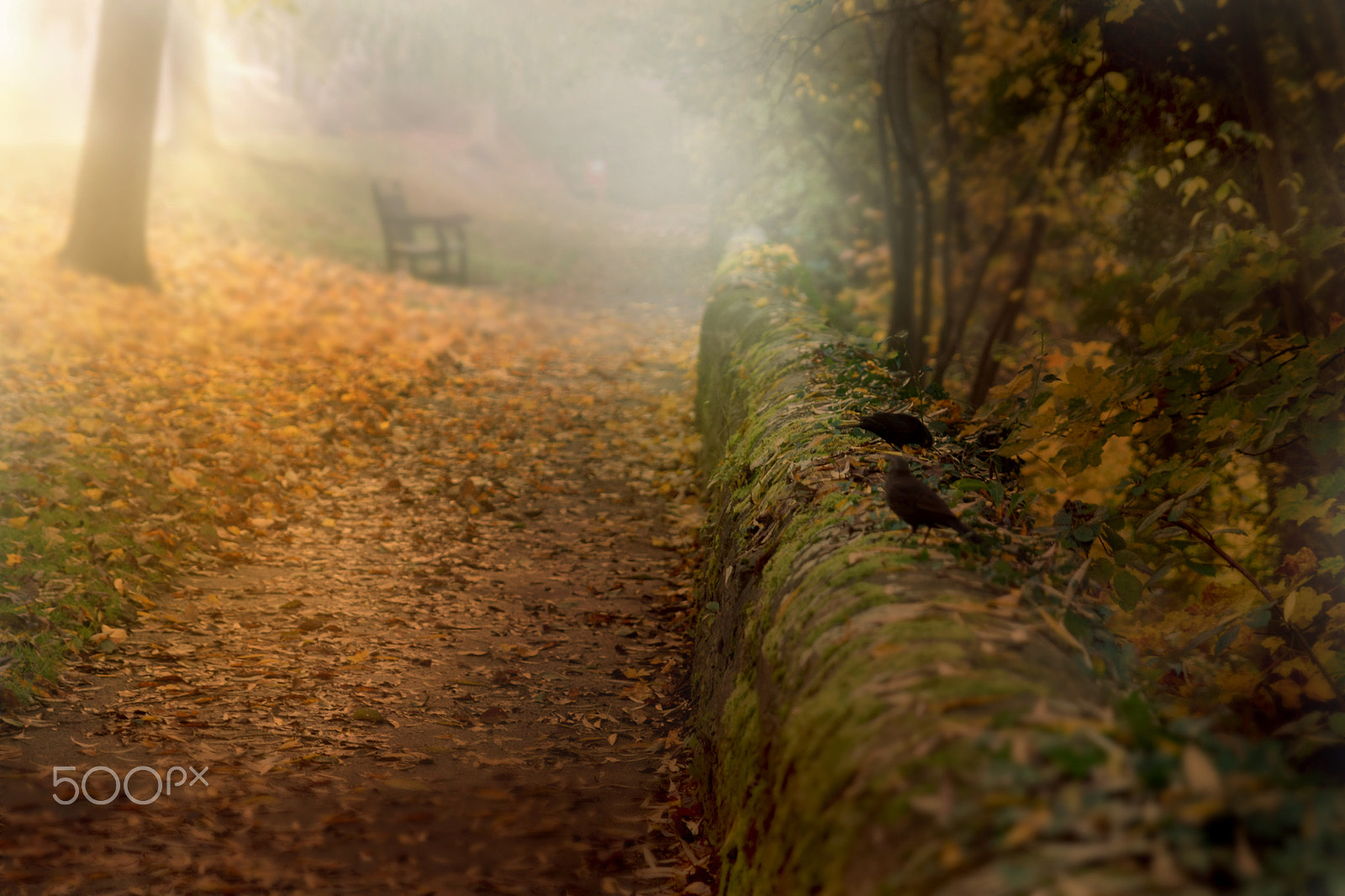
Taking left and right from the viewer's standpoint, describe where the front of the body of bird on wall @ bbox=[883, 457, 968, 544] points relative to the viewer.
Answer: facing to the left of the viewer

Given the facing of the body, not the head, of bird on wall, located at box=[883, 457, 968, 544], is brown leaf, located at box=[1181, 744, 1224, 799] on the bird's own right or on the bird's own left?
on the bird's own left

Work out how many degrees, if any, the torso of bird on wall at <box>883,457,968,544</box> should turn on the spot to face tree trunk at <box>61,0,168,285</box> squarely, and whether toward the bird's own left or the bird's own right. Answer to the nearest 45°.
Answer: approximately 45° to the bird's own right

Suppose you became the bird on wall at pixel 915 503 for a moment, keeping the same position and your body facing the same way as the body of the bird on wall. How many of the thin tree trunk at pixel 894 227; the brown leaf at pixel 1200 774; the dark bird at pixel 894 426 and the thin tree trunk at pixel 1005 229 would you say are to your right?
3

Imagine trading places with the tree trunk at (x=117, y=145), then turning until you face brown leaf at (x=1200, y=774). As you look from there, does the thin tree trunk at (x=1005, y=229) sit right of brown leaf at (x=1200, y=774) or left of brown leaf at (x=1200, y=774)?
left

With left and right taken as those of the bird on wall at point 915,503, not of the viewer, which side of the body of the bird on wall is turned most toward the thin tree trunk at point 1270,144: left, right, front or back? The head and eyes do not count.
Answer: right

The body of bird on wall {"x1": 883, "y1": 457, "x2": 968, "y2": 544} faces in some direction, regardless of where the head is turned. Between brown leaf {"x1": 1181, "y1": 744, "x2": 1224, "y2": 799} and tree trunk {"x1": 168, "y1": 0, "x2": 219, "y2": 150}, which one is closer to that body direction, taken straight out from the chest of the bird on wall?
the tree trunk

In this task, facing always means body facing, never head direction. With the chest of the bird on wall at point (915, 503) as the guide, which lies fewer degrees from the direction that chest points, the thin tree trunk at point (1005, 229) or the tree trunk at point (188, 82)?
the tree trunk

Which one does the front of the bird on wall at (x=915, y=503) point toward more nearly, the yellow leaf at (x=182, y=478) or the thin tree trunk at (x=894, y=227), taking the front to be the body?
the yellow leaf
